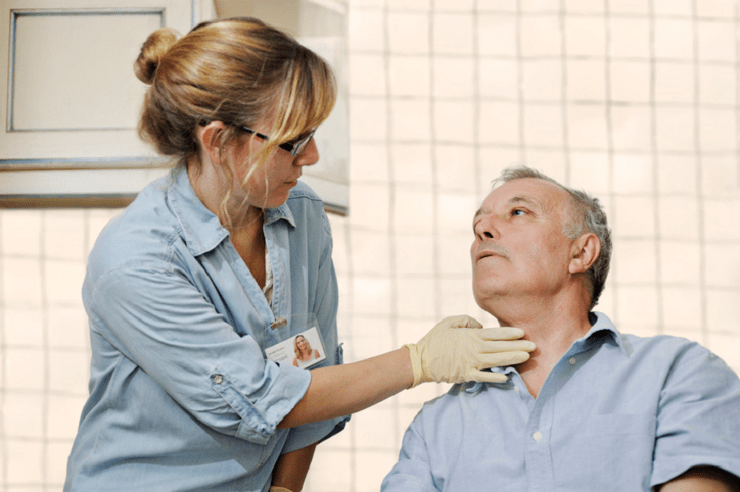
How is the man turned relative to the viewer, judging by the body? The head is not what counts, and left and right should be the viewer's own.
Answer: facing the viewer and to the left of the viewer

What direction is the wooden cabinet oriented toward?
toward the camera

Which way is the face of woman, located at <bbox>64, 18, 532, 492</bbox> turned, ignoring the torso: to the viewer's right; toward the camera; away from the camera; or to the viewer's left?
to the viewer's right

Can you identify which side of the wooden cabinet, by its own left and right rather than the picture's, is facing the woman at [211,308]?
front

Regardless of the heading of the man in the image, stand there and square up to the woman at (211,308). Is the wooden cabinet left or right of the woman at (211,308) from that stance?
right

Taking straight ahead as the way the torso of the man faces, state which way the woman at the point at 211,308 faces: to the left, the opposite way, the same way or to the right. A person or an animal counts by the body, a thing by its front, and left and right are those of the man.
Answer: to the left

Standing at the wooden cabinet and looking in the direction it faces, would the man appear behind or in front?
in front

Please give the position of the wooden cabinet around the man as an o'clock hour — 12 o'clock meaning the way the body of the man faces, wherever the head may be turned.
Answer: The wooden cabinet is roughly at 2 o'clock from the man.

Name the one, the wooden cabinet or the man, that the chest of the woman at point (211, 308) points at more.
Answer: the man
